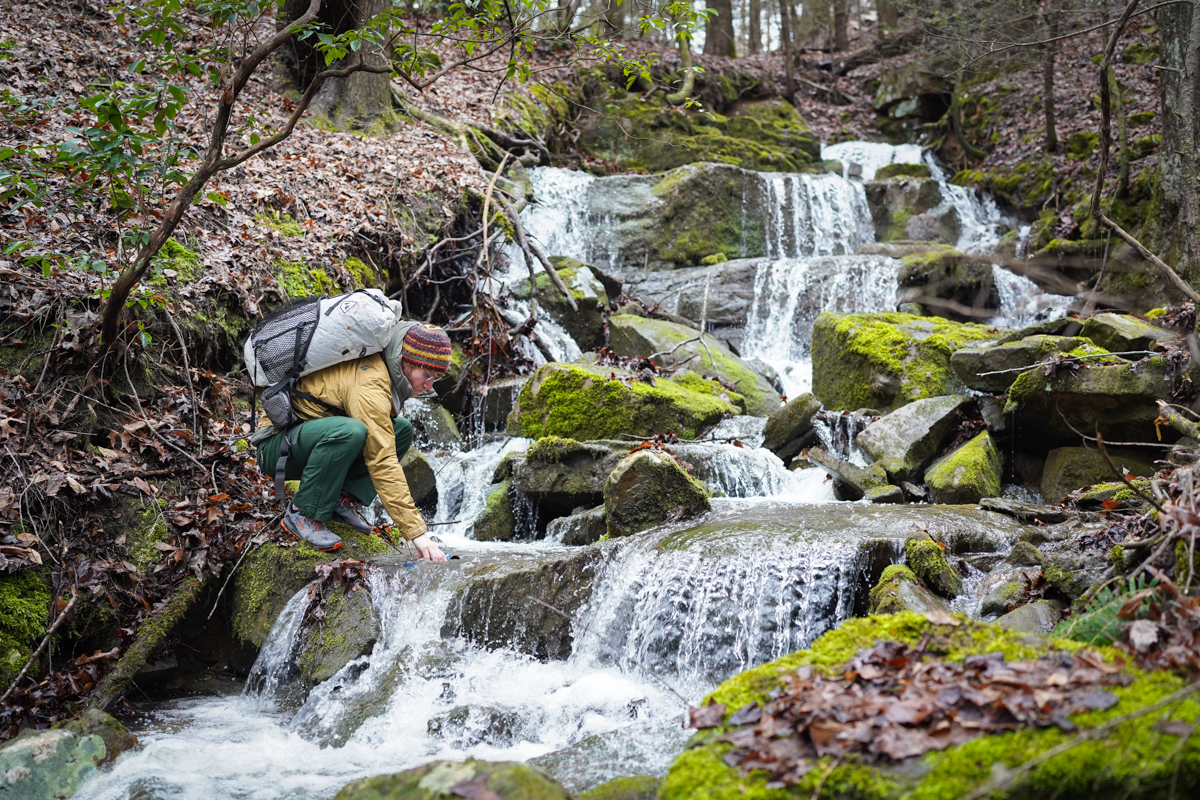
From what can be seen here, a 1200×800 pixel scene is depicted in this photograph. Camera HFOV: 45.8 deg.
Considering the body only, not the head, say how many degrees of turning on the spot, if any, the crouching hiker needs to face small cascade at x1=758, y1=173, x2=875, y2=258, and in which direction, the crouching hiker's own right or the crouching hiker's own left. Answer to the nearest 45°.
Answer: approximately 45° to the crouching hiker's own left

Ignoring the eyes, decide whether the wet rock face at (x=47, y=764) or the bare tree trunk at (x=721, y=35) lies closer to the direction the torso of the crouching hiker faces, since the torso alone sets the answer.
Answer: the bare tree trunk

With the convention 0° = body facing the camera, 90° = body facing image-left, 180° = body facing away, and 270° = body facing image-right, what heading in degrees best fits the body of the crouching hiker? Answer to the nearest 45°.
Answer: approximately 270°

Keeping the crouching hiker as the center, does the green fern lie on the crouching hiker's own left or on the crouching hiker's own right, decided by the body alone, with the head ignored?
on the crouching hiker's own right

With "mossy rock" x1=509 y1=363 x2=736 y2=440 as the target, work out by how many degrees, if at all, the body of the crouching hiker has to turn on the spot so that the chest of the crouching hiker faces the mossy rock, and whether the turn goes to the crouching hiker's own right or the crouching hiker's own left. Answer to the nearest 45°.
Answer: approximately 45° to the crouching hiker's own left

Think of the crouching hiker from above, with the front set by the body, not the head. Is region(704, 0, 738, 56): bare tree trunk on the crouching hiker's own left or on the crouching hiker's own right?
on the crouching hiker's own left

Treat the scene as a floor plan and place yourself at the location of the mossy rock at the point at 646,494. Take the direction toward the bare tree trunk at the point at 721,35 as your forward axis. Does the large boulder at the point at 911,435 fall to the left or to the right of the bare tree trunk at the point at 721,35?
right
